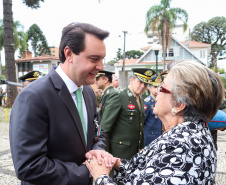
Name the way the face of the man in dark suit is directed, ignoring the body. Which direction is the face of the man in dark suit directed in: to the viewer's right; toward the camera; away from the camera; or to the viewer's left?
to the viewer's right

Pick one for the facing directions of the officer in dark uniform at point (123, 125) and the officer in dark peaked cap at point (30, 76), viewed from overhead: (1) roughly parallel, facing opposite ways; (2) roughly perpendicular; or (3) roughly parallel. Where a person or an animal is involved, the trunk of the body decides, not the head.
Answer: roughly parallel

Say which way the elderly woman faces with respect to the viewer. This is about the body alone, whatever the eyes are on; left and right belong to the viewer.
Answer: facing away from the viewer and to the left of the viewer

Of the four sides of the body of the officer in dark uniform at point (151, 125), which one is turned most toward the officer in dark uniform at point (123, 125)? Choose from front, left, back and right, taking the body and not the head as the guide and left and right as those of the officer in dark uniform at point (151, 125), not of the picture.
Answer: right

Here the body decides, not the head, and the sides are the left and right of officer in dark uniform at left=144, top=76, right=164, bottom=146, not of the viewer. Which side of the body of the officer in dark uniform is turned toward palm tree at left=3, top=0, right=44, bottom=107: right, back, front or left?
back

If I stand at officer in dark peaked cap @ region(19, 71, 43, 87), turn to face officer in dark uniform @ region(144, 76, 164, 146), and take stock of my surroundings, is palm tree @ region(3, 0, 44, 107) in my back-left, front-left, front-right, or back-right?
back-left

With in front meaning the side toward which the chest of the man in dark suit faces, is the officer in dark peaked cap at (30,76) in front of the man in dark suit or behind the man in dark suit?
behind

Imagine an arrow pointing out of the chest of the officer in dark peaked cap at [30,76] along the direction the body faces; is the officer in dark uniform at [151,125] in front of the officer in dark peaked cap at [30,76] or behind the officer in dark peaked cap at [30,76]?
in front

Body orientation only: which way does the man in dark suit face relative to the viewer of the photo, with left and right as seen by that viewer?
facing the viewer and to the right of the viewer

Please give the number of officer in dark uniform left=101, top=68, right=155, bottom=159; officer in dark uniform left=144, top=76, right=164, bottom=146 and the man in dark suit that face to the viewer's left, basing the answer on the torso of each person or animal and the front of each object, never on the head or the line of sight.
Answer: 0

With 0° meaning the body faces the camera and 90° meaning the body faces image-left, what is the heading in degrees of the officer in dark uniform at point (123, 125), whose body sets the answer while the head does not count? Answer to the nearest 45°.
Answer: approximately 315°

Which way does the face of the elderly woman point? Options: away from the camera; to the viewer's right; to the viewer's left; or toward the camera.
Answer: to the viewer's left

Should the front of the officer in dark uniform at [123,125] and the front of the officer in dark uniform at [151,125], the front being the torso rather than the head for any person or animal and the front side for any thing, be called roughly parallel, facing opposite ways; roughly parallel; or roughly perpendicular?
roughly parallel

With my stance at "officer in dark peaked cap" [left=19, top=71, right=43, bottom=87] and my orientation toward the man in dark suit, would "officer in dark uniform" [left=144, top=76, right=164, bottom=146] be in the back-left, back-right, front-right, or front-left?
front-left

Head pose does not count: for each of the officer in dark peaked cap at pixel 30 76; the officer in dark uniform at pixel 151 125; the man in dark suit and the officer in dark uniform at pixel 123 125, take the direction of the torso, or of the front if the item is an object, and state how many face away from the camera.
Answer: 0

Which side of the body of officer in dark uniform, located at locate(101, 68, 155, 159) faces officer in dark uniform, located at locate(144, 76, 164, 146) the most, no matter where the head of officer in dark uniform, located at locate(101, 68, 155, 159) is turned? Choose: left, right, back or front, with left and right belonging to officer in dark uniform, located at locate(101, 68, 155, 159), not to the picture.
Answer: left

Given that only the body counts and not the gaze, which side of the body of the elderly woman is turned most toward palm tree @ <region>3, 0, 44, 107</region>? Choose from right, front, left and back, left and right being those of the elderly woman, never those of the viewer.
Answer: front
